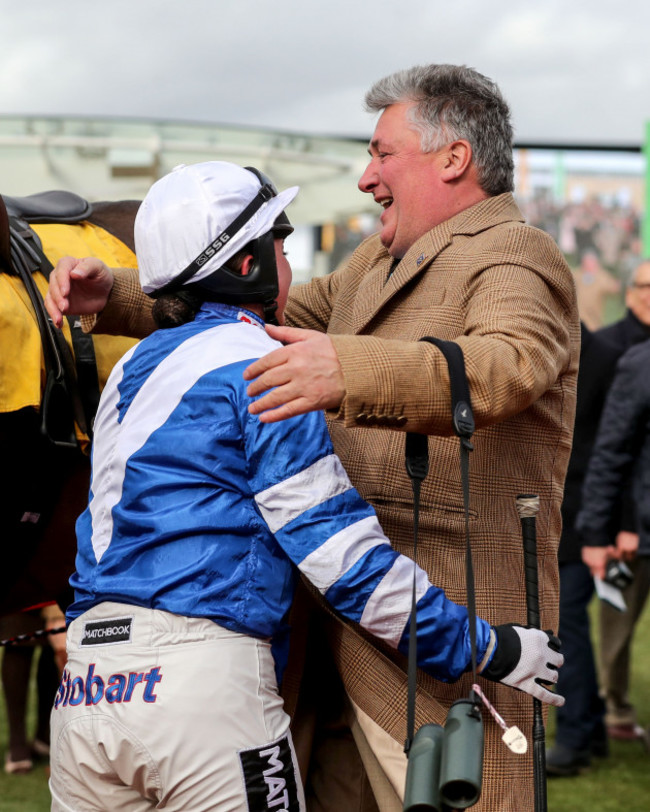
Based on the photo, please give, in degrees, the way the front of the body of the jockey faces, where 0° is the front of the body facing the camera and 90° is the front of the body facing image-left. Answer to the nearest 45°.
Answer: approximately 225°

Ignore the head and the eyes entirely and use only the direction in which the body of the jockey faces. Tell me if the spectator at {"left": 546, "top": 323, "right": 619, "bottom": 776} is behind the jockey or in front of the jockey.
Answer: in front

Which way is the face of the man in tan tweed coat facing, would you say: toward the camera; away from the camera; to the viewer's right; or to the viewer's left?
to the viewer's left

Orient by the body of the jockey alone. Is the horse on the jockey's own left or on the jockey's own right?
on the jockey's own left

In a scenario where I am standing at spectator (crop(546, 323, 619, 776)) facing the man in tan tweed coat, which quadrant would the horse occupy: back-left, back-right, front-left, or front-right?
front-right
